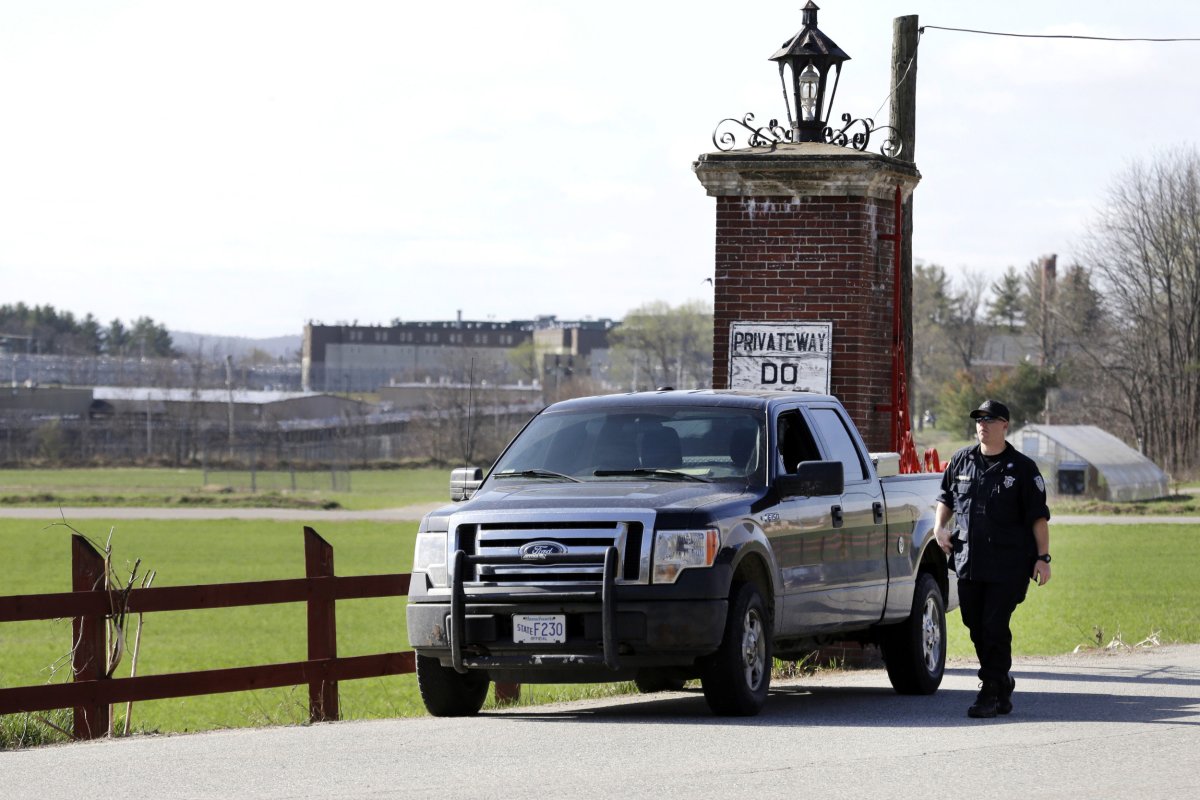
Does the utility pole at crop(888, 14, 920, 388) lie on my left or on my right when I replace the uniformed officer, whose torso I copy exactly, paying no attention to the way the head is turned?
on my right

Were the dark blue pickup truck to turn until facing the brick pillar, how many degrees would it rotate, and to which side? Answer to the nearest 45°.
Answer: approximately 135° to its right

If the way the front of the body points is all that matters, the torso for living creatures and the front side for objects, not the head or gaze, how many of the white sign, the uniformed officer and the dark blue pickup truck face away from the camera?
0

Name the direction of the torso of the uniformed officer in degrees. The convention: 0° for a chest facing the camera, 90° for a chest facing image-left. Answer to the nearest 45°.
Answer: approximately 45°

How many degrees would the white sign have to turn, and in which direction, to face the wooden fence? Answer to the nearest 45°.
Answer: approximately 45° to its right

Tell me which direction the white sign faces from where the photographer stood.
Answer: facing the viewer

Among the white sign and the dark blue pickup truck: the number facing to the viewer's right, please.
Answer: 0

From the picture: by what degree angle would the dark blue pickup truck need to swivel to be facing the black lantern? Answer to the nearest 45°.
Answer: approximately 135° to its right
